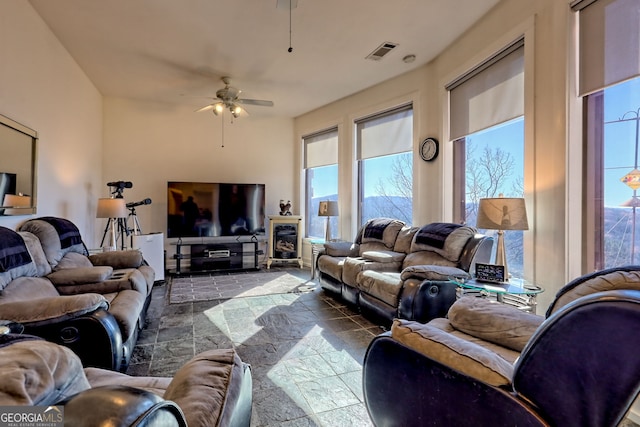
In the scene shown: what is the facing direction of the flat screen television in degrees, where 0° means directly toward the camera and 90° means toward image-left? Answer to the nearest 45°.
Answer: approximately 0°

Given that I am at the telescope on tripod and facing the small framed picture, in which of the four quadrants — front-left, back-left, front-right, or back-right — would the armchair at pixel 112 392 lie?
front-right

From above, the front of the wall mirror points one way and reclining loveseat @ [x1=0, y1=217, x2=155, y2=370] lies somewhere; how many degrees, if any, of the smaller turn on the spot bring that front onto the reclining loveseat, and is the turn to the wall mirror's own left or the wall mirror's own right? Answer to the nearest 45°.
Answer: approximately 45° to the wall mirror's own right

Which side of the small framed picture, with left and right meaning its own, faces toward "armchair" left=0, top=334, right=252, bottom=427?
front

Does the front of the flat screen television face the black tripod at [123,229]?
no

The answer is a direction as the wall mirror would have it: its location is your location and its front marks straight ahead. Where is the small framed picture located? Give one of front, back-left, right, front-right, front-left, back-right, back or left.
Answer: front

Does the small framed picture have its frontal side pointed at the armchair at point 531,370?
yes

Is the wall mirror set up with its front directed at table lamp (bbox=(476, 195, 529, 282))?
yes

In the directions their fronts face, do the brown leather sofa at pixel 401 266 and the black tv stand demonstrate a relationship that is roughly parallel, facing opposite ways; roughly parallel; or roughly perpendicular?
roughly perpendicular

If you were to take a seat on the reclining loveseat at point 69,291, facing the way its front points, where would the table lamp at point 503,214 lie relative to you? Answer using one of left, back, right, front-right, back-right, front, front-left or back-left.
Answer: front

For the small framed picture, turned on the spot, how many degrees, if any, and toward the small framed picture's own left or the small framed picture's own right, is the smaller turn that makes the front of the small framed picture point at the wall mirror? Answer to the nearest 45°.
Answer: approximately 45° to the small framed picture's own right

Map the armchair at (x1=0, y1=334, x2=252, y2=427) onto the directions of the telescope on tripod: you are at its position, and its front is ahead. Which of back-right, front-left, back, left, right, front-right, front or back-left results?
right

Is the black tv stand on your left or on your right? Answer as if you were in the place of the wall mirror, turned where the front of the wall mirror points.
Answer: on your left

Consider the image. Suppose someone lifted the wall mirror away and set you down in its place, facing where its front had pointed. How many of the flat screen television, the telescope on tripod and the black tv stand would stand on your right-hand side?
0

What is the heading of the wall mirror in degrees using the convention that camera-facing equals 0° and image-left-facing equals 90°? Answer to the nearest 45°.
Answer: approximately 315°

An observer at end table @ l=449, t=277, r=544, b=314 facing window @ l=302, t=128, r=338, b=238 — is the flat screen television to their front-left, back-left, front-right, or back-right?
front-left

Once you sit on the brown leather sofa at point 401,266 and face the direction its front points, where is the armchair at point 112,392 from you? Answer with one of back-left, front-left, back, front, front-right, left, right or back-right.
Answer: front-left

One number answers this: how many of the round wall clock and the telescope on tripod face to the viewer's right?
1

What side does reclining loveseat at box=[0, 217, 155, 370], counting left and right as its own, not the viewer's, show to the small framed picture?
front

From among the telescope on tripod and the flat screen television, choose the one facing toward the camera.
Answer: the flat screen television
